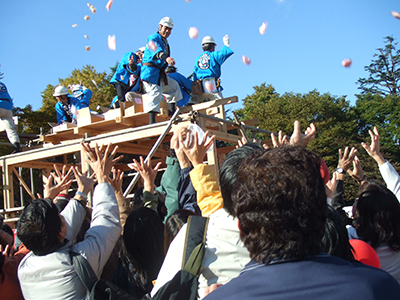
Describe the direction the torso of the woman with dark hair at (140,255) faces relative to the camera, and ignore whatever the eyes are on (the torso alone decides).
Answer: away from the camera

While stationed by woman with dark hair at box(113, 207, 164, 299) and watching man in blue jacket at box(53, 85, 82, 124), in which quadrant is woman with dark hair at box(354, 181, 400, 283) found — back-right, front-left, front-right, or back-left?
back-right

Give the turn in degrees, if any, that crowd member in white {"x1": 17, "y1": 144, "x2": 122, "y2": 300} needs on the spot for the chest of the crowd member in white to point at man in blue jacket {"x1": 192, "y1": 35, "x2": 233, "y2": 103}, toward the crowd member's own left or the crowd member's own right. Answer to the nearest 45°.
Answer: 0° — they already face them

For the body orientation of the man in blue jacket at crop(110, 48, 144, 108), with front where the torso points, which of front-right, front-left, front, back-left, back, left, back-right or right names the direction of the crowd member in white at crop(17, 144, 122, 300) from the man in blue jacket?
front-right

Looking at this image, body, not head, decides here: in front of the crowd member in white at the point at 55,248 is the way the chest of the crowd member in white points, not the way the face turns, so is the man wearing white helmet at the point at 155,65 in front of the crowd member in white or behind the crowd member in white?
in front

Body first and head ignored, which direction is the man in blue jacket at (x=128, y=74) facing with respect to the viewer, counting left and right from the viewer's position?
facing the viewer and to the right of the viewer

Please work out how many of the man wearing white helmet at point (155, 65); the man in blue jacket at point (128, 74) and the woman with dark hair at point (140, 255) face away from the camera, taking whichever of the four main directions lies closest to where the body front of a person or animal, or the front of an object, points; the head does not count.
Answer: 1

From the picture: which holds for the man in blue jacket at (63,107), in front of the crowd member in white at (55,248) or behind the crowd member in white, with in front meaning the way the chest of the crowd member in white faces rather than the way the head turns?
in front

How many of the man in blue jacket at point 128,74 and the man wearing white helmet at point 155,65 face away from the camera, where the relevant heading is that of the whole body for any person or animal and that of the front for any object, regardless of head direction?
0

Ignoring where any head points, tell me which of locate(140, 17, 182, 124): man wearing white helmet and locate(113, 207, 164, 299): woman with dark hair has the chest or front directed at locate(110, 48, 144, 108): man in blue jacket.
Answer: the woman with dark hair

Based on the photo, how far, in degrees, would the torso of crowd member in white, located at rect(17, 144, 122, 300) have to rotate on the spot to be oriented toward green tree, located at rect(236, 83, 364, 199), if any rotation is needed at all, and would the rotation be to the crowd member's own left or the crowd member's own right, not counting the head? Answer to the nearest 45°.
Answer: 0° — they already face it

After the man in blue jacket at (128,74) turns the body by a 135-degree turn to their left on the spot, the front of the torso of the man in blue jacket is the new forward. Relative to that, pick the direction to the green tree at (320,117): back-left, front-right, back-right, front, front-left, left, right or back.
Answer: front-right

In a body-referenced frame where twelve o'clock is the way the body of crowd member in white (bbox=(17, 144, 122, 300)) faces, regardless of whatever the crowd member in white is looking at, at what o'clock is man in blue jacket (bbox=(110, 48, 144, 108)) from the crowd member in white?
The man in blue jacket is roughly at 11 o'clock from the crowd member in white.

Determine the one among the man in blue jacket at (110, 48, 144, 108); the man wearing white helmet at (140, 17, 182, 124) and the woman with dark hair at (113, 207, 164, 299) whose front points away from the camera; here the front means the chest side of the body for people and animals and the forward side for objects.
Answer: the woman with dark hair

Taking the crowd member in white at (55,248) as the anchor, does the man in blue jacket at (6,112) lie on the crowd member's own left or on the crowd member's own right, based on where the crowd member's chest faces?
on the crowd member's own left

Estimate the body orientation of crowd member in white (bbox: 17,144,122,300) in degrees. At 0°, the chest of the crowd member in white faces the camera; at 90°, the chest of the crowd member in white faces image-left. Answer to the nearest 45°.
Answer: approximately 225°

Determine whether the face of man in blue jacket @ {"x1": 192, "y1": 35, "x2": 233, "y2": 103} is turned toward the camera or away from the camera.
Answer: away from the camera

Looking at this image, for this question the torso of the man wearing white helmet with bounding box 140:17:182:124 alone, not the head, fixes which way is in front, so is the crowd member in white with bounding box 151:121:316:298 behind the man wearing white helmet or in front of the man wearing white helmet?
in front

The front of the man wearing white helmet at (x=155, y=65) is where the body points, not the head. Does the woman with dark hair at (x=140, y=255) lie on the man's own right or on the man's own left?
on the man's own right
